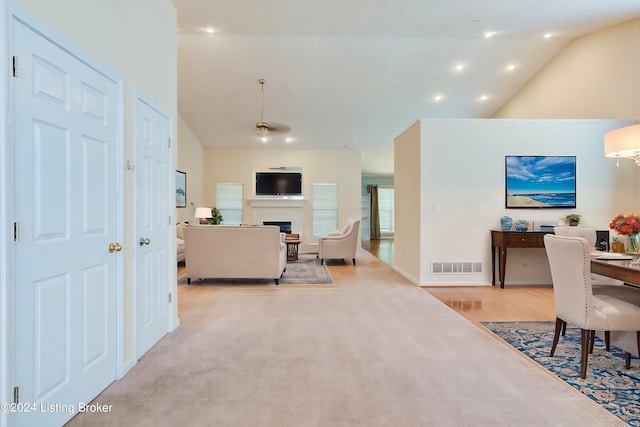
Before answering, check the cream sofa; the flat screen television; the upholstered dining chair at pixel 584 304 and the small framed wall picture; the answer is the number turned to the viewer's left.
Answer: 0

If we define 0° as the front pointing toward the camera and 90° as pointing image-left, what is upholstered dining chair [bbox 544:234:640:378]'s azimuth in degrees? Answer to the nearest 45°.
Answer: approximately 225°

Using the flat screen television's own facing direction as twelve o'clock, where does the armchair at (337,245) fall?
The armchair is roughly at 11 o'clock from the flat screen television.

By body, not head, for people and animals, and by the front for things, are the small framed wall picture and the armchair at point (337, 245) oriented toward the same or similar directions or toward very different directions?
very different directions

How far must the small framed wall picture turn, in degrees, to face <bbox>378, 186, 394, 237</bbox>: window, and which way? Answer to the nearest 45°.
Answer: approximately 90° to its left

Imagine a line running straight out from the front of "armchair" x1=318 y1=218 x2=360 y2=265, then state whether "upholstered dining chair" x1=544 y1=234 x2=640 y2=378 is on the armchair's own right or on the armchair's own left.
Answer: on the armchair's own left

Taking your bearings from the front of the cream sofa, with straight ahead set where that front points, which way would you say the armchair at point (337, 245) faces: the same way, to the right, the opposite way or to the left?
to the left

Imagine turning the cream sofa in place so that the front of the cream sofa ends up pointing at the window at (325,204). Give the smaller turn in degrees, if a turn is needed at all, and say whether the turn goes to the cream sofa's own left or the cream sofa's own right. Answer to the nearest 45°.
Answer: approximately 45° to the cream sofa's own right

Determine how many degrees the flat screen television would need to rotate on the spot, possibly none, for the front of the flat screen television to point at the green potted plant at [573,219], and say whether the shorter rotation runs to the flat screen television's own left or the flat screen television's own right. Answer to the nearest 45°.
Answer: approximately 45° to the flat screen television's own left

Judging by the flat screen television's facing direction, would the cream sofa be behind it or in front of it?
in front

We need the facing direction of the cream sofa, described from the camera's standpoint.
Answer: facing away from the viewer

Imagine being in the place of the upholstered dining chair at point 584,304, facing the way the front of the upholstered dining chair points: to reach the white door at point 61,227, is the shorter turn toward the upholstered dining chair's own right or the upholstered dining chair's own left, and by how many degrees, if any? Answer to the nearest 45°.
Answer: approximately 180°

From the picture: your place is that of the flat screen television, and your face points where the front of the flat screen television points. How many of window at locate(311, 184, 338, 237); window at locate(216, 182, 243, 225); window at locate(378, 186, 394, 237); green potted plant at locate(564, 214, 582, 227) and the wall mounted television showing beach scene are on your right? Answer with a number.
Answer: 1

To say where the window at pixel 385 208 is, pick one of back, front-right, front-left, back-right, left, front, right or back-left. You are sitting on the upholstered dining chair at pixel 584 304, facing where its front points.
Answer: left

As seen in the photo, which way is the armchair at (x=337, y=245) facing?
to the viewer's left

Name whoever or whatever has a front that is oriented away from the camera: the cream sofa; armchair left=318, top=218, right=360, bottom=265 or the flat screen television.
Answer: the cream sofa

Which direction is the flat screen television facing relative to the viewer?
toward the camera

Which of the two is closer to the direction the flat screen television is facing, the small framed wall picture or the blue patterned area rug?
the blue patterned area rug

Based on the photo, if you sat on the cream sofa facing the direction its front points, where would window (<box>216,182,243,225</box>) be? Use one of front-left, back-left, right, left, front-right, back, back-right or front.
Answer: front
